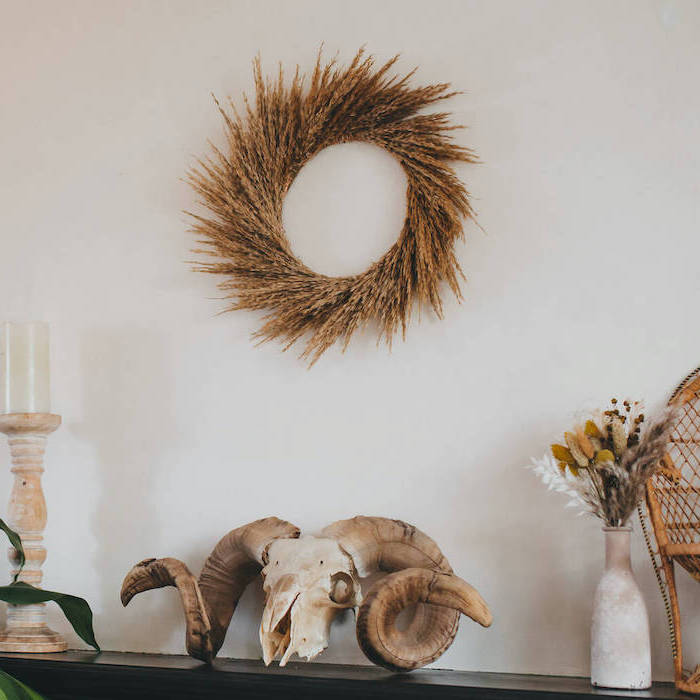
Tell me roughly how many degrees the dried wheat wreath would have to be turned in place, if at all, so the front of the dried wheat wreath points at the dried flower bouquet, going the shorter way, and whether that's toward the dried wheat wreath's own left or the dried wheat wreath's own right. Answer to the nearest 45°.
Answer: approximately 45° to the dried wheat wreath's own left

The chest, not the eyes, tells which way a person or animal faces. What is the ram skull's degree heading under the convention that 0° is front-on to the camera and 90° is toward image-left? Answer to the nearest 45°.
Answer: approximately 45°

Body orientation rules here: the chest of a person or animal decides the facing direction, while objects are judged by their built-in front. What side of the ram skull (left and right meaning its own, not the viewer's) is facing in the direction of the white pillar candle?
right

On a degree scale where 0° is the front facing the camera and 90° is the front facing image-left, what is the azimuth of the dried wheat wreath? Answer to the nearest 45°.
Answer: approximately 0°
